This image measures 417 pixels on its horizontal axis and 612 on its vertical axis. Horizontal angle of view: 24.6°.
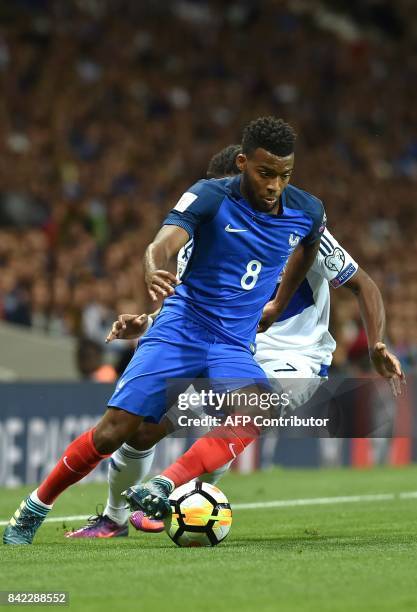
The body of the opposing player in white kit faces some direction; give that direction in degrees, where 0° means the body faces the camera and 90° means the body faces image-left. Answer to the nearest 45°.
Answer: approximately 45°

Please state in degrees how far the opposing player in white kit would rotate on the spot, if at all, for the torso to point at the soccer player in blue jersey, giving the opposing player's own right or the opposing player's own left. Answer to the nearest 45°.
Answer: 0° — they already face them

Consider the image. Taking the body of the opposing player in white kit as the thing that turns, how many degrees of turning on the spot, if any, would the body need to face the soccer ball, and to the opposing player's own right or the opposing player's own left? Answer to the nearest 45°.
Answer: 0° — they already face it
